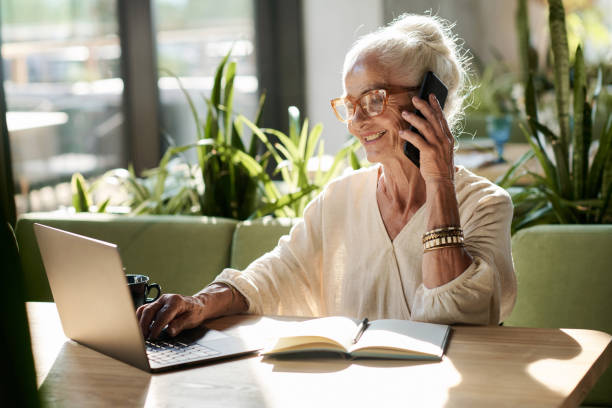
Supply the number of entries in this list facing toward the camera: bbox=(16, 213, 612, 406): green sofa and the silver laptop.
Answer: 1

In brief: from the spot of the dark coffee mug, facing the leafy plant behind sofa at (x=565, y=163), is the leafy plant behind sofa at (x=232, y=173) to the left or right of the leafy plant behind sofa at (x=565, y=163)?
left

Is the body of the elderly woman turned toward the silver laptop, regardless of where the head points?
yes

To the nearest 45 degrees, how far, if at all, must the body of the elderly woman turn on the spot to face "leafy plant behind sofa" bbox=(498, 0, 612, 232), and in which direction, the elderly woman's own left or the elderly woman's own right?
approximately 180°

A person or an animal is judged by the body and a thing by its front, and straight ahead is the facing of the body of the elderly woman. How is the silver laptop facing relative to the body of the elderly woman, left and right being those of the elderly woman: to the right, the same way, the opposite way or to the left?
the opposite way

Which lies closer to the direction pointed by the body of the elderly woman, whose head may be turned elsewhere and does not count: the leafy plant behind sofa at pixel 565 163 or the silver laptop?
the silver laptop

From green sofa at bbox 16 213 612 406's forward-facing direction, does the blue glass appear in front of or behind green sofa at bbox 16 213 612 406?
behind

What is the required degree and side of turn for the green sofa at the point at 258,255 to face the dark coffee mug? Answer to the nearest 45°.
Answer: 0° — it already faces it

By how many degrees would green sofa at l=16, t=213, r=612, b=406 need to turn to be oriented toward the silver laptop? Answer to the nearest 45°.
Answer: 0° — it already faces it

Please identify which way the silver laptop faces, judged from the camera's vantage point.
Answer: facing away from the viewer and to the right of the viewer

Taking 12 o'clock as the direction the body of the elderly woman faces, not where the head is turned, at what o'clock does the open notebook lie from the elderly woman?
The open notebook is roughly at 11 o'clock from the elderly woman.
